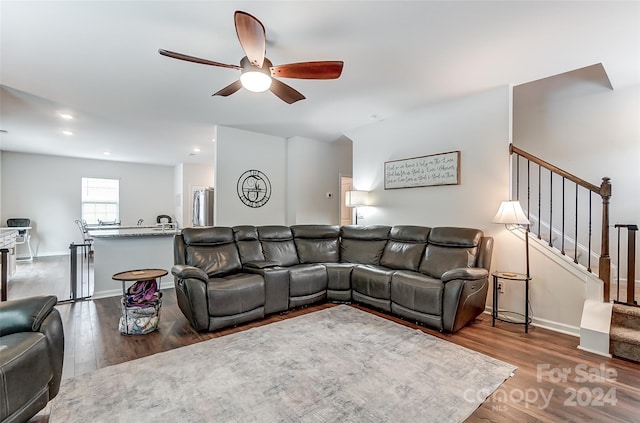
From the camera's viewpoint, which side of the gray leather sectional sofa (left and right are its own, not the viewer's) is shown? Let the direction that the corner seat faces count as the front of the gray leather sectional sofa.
front

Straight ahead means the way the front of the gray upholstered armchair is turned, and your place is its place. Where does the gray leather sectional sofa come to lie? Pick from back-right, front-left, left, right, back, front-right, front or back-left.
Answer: front-left

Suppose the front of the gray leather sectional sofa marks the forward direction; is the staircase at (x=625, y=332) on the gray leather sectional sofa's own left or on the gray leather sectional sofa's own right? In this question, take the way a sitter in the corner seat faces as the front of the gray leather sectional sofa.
on the gray leather sectional sofa's own left

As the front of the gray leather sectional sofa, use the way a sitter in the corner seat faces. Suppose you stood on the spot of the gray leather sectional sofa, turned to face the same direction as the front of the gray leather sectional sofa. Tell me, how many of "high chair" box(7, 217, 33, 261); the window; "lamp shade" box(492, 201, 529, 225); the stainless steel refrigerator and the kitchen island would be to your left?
1

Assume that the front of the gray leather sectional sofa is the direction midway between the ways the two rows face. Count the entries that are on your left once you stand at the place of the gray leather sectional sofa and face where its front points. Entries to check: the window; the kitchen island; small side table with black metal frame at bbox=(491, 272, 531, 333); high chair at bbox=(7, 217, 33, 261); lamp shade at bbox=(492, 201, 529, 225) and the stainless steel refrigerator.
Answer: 2

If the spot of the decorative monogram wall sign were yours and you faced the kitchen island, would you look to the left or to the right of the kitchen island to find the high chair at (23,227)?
right

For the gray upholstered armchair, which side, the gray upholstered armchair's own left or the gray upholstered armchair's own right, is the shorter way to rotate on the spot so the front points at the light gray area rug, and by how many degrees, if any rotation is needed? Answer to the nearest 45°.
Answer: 0° — it already faces it

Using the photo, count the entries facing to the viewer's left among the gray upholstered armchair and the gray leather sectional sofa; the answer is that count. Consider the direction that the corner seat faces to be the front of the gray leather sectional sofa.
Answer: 0

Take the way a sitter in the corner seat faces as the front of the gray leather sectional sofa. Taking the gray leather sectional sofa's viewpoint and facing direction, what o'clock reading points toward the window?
The window is roughly at 4 o'clock from the gray leather sectional sofa.

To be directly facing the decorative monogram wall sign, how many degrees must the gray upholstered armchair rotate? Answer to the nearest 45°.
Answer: approximately 90° to its left

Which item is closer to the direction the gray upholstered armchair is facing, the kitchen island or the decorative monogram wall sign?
the decorative monogram wall sign

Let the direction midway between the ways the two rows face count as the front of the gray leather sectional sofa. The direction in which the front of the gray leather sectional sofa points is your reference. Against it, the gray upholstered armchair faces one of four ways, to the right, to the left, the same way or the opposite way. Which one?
to the left

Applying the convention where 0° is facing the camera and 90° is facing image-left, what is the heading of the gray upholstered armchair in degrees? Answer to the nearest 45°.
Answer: approximately 315°

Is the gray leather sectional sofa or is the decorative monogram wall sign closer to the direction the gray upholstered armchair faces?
the gray leather sectional sofa

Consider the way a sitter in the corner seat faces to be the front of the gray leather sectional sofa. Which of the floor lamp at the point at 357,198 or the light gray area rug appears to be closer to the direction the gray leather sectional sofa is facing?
the light gray area rug

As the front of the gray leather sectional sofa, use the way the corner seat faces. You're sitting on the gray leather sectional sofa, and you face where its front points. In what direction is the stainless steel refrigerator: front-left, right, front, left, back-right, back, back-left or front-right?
back-right
